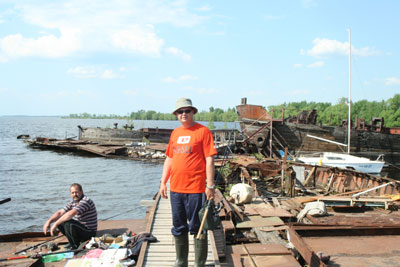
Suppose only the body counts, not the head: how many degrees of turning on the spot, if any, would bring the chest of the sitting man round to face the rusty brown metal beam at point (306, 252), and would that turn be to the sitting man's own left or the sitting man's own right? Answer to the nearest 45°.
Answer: approximately 90° to the sitting man's own left

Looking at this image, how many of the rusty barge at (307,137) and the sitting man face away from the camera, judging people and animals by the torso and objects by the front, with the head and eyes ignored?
0
